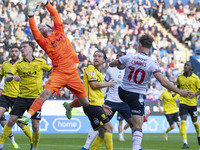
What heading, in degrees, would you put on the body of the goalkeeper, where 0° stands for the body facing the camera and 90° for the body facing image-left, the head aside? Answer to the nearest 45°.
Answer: approximately 0°

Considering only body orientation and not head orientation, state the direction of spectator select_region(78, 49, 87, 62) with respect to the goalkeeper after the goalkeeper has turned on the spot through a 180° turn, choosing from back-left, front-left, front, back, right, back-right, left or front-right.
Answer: front
